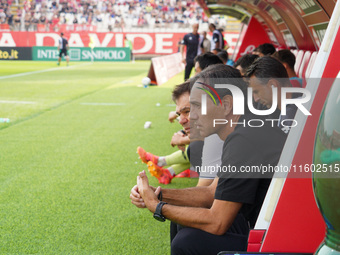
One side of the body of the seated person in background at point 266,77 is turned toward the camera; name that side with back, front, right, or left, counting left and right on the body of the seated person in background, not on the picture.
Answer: left

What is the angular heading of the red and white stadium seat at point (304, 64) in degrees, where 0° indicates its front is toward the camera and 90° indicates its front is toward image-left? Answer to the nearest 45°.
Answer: approximately 90°

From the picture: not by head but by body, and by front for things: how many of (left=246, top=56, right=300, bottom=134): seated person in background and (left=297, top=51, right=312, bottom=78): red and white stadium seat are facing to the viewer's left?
2

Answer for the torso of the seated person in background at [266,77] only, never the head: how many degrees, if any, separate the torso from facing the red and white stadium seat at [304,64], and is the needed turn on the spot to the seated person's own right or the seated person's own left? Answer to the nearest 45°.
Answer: approximately 90° to the seated person's own right

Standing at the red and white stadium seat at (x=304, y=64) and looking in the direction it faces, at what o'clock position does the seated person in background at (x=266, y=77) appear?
The seated person in background is roughly at 9 o'clock from the red and white stadium seat.
